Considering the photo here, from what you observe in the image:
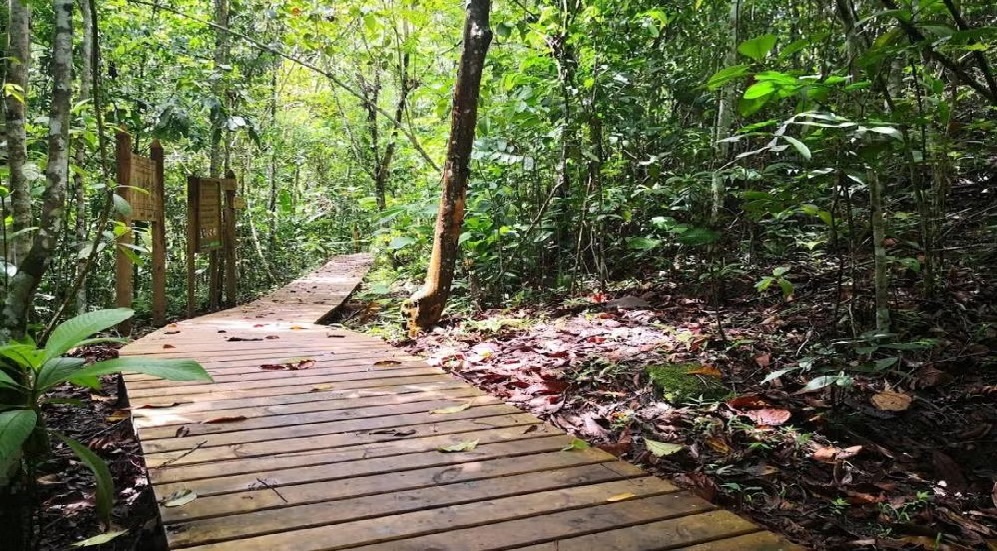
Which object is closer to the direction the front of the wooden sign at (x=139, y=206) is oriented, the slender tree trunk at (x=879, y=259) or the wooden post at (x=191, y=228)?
the slender tree trunk

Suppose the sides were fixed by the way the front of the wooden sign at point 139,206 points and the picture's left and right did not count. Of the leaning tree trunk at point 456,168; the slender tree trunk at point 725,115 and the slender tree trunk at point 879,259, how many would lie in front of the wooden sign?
3

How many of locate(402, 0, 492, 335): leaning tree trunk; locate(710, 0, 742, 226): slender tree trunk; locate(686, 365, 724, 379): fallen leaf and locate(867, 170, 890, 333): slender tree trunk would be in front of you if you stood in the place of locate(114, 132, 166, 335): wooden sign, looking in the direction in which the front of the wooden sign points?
4

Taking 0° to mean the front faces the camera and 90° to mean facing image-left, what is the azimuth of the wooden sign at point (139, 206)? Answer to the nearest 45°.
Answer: approximately 315°

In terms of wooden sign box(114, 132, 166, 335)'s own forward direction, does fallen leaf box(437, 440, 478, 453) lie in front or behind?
in front

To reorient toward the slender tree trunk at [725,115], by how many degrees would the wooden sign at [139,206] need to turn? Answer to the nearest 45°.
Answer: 0° — it already faces it

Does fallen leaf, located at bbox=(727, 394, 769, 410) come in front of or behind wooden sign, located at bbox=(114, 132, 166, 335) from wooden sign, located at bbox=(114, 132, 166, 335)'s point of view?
in front

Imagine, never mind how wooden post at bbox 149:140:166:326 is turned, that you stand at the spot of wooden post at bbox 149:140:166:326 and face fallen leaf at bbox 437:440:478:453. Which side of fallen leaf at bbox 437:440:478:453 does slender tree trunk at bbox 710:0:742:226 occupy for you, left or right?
left

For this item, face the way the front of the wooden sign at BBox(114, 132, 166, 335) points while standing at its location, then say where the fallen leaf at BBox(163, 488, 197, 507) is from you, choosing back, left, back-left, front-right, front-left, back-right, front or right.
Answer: front-right

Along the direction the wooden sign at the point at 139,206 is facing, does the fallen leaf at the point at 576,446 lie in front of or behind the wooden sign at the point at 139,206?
in front

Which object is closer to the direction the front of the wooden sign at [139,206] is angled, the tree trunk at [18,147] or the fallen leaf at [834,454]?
the fallen leaf

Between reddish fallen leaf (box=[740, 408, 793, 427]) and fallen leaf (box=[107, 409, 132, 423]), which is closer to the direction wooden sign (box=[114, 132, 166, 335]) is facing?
the reddish fallen leaf

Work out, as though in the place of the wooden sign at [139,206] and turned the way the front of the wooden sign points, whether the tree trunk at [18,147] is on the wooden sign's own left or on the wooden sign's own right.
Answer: on the wooden sign's own right
